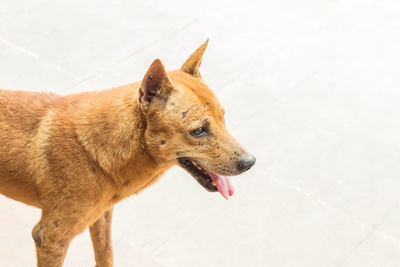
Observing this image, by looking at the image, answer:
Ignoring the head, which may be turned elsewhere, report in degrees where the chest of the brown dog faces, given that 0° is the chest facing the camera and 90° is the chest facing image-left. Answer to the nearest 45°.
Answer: approximately 270°
